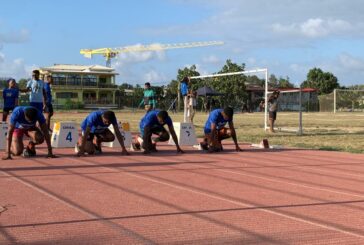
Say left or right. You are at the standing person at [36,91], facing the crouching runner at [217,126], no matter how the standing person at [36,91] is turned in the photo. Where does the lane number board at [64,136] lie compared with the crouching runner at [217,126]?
right

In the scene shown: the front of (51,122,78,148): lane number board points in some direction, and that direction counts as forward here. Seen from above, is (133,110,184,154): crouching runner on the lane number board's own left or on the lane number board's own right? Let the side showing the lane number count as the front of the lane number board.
on the lane number board's own left

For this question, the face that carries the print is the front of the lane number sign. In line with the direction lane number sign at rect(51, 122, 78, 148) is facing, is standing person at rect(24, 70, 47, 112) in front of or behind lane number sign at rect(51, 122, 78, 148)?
behind
